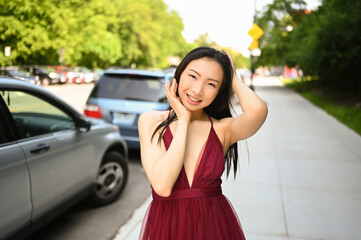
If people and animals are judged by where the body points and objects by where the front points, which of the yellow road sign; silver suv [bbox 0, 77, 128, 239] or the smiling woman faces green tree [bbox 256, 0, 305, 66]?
the silver suv

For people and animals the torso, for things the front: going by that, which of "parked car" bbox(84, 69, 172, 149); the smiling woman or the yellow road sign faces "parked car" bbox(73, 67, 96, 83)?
"parked car" bbox(84, 69, 172, 149)

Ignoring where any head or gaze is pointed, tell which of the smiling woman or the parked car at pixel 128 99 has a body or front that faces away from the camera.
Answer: the parked car

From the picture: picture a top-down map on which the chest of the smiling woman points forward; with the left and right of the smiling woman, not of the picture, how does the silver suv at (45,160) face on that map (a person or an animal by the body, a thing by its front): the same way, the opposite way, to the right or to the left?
the opposite way

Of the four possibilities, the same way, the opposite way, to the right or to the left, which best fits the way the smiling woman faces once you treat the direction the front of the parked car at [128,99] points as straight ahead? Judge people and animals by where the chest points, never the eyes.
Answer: the opposite way

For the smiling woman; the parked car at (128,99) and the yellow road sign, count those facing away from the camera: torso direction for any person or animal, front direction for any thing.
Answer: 1

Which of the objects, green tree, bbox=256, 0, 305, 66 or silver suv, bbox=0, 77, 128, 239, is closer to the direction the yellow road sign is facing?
the silver suv

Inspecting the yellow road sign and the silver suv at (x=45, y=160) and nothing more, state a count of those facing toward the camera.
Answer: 1

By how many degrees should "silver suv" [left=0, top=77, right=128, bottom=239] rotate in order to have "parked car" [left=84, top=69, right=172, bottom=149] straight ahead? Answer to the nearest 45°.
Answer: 0° — it already faces it

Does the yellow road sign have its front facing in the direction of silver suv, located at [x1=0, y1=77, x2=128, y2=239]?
yes

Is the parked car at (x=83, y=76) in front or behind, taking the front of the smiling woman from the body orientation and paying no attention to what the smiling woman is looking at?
behind

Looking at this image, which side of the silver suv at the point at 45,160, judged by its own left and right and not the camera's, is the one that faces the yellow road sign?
front

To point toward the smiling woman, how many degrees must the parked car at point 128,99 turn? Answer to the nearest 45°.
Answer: approximately 180°

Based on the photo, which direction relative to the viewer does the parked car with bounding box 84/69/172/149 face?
away from the camera

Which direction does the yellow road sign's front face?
toward the camera

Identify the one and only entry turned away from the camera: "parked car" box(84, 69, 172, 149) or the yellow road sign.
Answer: the parked car
